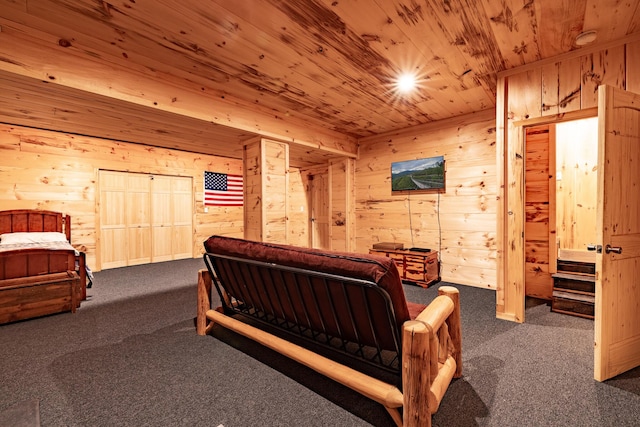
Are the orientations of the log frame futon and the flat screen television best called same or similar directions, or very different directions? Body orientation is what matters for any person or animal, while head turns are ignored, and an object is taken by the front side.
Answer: very different directions

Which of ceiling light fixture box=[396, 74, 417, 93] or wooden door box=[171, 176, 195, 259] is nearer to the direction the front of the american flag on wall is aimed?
the ceiling light fixture

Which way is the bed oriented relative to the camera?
toward the camera

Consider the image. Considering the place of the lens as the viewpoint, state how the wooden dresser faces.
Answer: facing the viewer and to the left of the viewer

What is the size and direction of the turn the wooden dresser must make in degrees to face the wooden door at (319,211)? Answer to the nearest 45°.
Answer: approximately 90° to its right

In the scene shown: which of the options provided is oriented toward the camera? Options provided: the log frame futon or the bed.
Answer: the bed

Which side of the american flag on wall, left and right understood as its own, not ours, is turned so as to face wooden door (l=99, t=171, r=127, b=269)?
right

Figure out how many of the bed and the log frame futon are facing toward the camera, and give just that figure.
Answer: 1

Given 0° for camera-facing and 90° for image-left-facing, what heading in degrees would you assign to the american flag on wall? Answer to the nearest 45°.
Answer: approximately 315°

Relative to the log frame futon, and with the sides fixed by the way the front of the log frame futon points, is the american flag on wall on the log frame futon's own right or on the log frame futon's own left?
on the log frame futon's own left

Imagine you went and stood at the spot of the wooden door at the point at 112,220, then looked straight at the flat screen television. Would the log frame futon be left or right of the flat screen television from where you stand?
right
